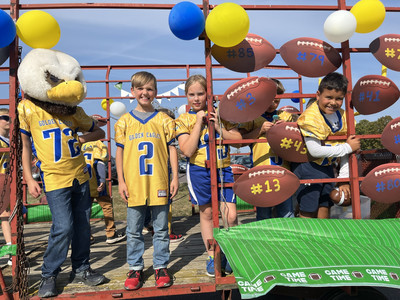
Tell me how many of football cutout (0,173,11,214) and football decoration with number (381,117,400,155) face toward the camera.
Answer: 2

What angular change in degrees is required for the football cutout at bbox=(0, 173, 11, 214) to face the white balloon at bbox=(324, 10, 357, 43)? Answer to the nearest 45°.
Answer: approximately 45° to its left

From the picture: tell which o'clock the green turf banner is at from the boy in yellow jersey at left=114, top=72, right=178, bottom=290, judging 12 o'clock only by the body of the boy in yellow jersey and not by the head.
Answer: The green turf banner is roughly at 10 o'clock from the boy in yellow jersey.

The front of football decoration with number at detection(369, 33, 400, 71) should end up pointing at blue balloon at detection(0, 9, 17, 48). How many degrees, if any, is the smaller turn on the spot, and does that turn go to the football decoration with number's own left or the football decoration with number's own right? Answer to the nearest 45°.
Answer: approximately 45° to the football decoration with number's own right

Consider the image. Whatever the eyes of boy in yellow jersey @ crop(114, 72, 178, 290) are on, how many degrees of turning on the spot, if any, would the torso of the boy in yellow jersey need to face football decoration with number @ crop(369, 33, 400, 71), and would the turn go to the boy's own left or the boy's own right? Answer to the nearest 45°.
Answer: approximately 90° to the boy's own left

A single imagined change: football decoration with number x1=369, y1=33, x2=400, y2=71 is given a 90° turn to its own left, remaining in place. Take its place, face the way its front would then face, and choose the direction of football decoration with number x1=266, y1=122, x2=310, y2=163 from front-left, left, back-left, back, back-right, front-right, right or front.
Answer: back-right

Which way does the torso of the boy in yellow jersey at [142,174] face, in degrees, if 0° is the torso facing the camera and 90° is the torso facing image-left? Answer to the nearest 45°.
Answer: approximately 0°

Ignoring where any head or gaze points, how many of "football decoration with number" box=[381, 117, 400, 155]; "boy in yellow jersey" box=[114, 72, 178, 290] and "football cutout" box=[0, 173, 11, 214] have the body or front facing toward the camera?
3

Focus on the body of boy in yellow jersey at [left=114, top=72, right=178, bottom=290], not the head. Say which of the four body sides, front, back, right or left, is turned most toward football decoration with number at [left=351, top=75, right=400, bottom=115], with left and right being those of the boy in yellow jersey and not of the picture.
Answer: left
